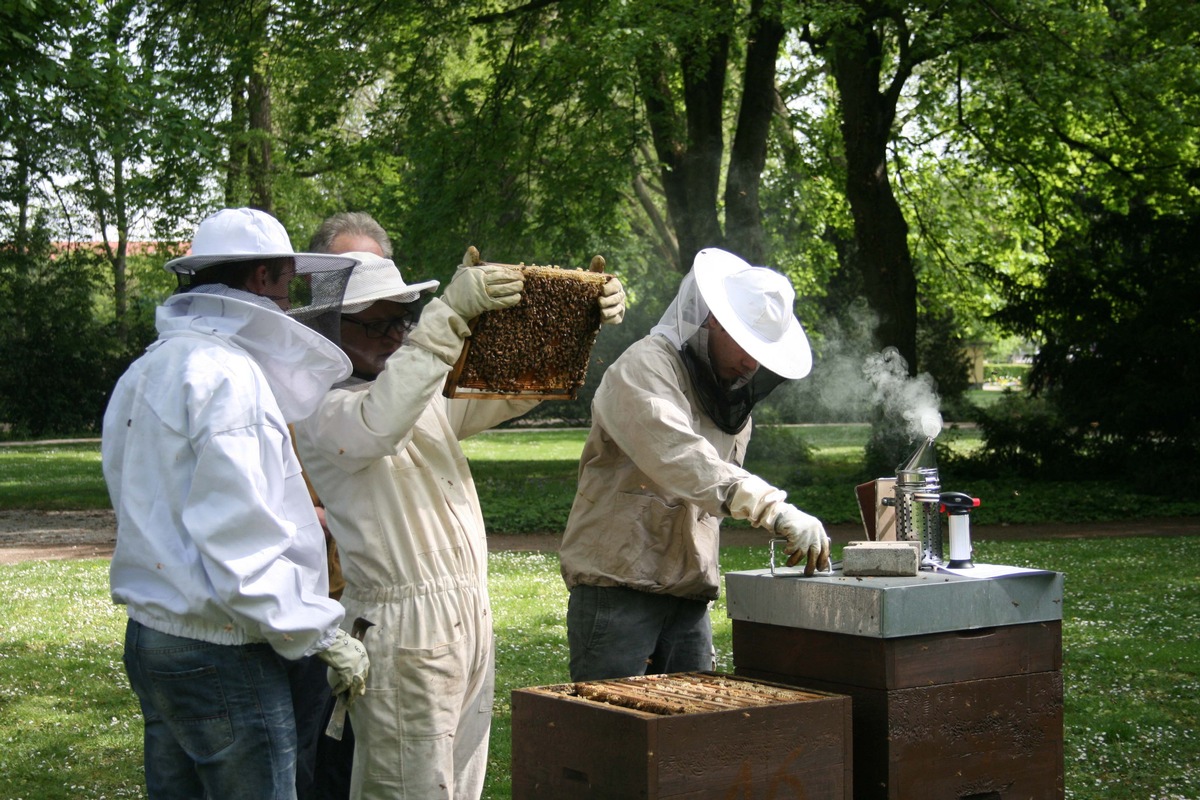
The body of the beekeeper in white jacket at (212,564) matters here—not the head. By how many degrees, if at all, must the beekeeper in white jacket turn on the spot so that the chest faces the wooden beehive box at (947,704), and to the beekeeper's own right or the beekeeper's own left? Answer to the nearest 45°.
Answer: approximately 45° to the beekeeper's own right

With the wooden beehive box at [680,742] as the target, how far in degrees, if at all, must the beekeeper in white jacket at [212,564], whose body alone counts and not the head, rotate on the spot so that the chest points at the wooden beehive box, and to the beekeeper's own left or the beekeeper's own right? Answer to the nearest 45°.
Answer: approximately 45° to the beekeeper's own right

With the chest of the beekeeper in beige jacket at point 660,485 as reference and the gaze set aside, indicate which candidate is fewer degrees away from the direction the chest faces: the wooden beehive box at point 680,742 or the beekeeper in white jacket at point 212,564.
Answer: the wooden beehive box

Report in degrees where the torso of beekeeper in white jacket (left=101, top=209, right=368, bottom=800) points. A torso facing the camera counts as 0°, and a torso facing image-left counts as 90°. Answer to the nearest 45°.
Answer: approximately 225°

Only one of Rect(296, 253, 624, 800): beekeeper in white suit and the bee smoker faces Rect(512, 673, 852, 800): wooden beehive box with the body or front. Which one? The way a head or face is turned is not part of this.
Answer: the beekeeper in white suit

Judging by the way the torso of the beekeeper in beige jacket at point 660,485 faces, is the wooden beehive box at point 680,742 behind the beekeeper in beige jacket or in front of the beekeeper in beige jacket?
in front

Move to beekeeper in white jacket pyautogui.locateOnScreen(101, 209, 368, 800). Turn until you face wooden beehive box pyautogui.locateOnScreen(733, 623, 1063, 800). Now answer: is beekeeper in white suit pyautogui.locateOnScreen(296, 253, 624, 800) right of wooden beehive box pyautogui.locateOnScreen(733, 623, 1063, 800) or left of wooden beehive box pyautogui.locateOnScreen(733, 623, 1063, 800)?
left

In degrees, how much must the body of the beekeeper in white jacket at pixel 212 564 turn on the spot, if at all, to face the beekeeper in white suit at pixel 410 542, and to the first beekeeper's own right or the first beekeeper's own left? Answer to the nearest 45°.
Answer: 0° — they already face them

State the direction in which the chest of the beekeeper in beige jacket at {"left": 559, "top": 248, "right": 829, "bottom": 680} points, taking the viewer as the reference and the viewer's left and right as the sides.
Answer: facing the viewer and to the right of the viewer

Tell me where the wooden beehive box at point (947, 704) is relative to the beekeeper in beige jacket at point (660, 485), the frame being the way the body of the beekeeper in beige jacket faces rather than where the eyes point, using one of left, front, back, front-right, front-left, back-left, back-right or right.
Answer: front
